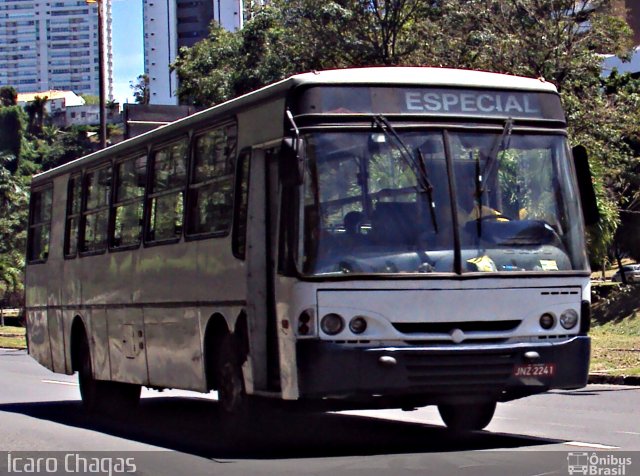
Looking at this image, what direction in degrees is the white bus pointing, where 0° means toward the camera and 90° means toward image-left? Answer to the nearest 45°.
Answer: approximately 315°

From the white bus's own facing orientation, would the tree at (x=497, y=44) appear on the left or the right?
on its left
